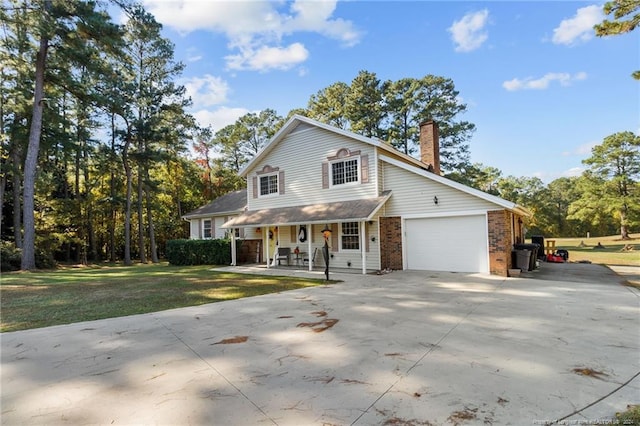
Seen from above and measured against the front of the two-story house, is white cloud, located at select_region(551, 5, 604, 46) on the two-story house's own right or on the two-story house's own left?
on the two-story house's own left

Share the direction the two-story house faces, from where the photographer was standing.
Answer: facing the viewer and to the left of the viewer

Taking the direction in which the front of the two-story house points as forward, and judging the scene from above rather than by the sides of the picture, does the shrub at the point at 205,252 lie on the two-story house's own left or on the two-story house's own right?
on the two-story house's own right

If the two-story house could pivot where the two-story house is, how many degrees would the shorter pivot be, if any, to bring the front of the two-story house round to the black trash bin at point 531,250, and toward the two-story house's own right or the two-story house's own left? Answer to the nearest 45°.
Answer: approximately 135° to the two-story house's own left

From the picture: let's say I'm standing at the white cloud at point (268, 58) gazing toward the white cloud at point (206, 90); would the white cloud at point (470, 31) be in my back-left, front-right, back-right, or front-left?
back-right

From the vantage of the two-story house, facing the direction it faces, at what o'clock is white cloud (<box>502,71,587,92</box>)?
The white cloud is roughly at 7 o'clock from the two-story house.
